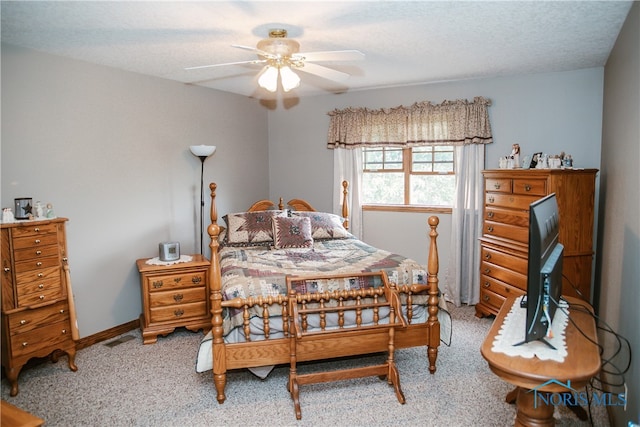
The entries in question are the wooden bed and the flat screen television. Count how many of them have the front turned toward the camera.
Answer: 1

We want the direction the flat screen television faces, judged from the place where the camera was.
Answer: facing to the left of the viewer

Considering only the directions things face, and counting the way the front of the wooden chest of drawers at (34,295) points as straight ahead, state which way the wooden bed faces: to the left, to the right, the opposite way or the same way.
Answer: to the right

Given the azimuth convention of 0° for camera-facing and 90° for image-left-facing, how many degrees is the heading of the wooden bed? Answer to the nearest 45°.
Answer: approximately 0°

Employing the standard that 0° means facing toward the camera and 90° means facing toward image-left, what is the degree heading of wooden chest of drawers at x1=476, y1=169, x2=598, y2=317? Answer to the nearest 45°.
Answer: approximately 45°

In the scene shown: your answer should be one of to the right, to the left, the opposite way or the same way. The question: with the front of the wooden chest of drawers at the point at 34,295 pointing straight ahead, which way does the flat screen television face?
the opposite way
